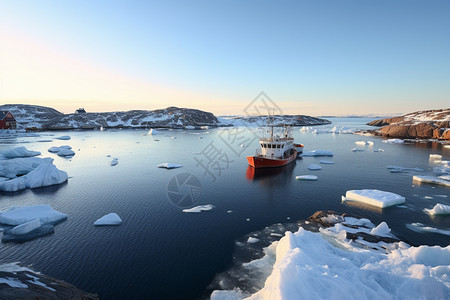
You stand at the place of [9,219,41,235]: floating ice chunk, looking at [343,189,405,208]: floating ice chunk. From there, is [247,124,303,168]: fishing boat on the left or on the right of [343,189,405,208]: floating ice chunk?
left

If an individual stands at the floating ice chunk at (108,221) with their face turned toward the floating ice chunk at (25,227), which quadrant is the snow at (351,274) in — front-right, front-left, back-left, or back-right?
back-left

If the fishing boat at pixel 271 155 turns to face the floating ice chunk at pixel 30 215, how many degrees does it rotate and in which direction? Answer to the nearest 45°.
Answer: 0° — it already faces it

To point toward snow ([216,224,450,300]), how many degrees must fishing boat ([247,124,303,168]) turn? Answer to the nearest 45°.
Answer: approximately 45° to its left

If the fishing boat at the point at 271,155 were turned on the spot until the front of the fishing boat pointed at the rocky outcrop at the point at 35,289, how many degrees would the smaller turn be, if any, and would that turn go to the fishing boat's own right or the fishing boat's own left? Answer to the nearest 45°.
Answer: approximately 45° to the fishing boat's own left

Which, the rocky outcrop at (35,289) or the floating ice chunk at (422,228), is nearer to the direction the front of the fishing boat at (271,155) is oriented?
the rocky outcrop

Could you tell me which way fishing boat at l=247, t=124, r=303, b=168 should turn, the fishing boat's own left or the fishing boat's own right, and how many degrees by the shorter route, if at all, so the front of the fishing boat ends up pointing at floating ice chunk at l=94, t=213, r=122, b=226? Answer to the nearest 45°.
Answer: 0° — it already faces it

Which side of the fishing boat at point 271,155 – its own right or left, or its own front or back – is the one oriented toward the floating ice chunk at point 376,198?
left

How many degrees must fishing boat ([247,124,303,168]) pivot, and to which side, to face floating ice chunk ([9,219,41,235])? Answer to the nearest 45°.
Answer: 0° — it already faces it

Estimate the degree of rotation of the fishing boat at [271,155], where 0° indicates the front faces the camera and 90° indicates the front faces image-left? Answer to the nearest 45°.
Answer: approximately 45°
